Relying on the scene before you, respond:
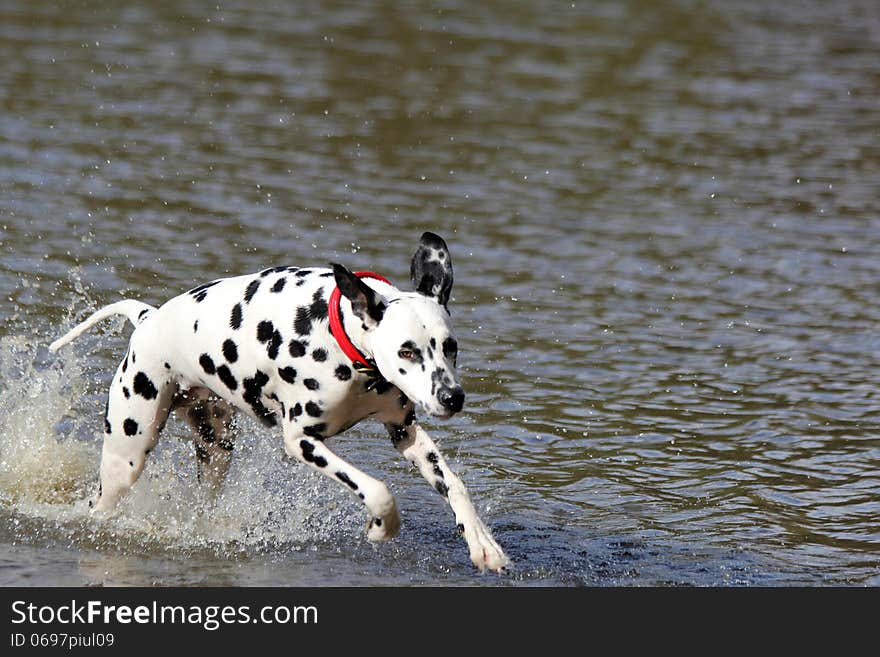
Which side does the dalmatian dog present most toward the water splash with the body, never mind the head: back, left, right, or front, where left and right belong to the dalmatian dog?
back

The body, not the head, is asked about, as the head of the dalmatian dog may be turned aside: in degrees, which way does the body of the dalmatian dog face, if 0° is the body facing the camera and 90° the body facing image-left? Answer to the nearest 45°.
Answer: approximately 315°
